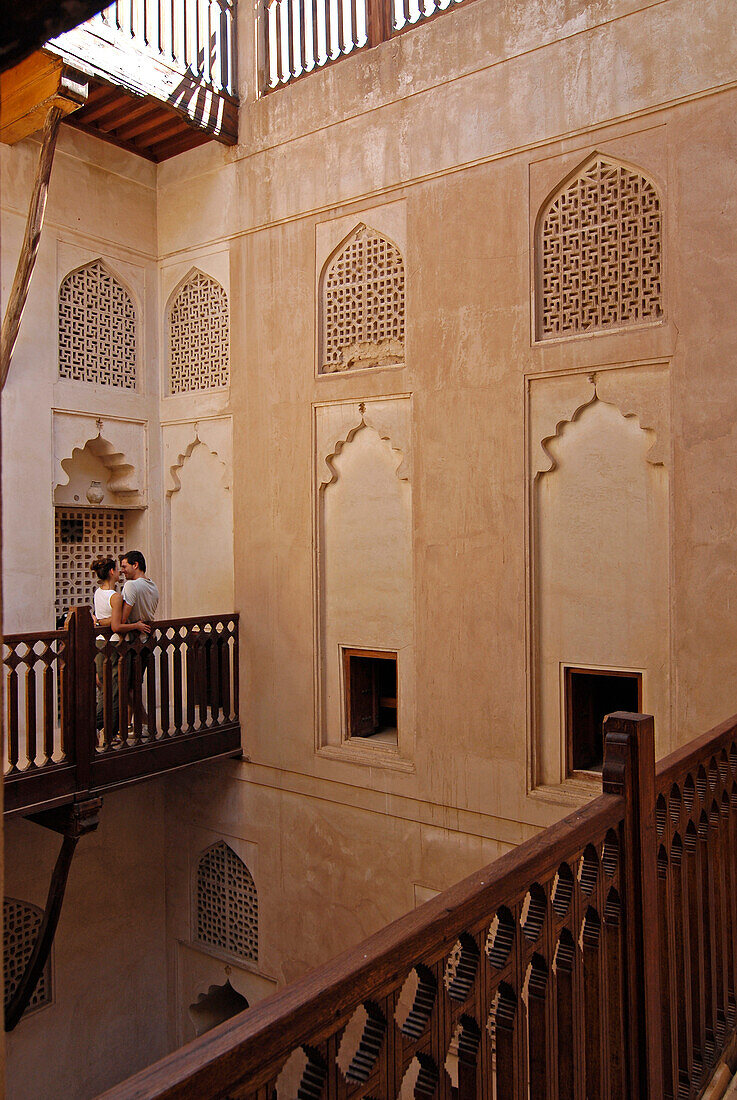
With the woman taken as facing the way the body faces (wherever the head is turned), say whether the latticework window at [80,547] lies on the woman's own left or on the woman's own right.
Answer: on the woman's own left

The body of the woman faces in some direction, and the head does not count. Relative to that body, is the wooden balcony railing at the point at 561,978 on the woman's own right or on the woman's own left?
on the woman's own right

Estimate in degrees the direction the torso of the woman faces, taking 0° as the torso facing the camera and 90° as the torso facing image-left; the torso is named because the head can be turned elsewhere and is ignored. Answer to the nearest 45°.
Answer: approximately 225°
